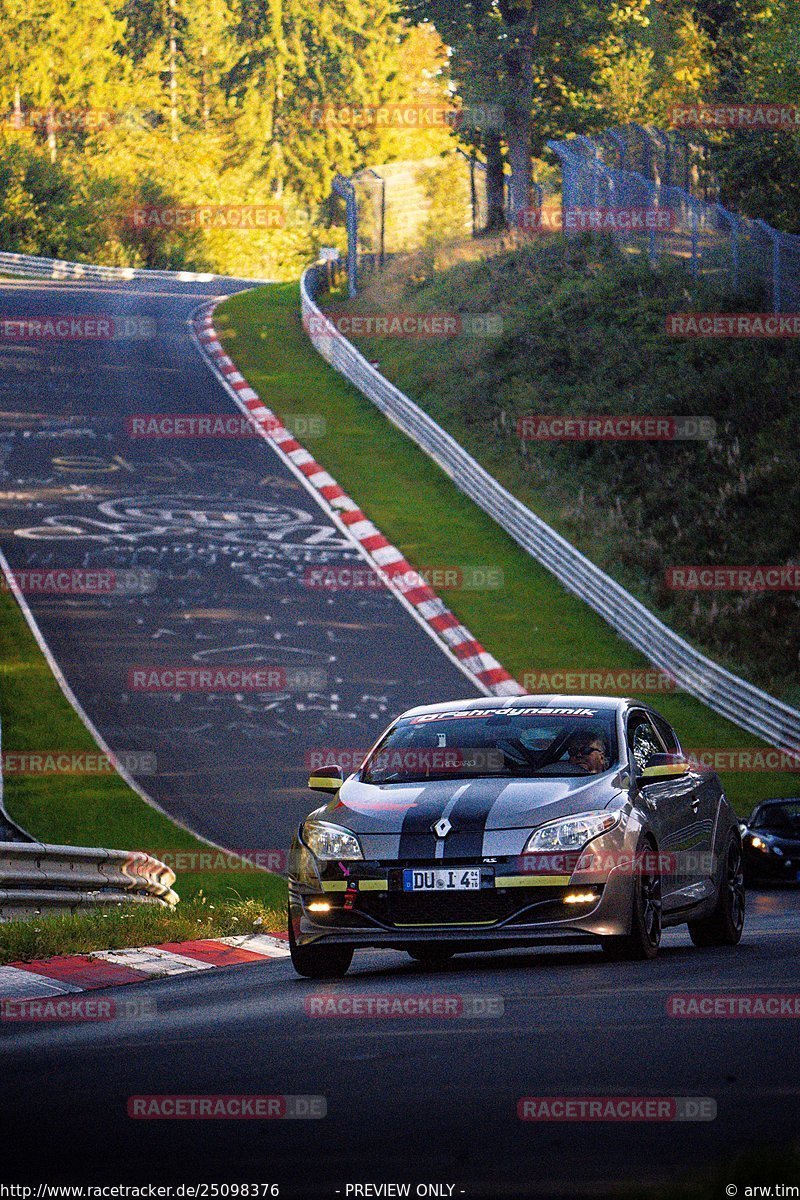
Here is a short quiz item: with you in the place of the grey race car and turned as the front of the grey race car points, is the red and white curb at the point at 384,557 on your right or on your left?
on your right

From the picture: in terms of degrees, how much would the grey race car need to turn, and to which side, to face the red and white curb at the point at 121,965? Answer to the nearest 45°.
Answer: approximately 45° to its right

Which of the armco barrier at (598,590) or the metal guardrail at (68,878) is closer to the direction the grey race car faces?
the metal guardrail

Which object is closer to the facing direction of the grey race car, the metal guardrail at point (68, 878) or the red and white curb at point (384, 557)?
the metal guardrail

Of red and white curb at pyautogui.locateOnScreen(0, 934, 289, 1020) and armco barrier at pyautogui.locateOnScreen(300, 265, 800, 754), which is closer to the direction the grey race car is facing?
the red and white curb

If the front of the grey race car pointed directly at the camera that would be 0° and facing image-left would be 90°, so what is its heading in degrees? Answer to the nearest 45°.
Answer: approximately 45°

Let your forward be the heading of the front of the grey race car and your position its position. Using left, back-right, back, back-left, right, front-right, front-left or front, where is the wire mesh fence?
back-right
